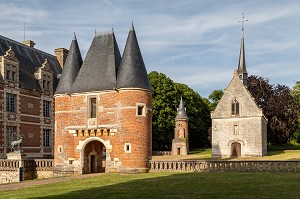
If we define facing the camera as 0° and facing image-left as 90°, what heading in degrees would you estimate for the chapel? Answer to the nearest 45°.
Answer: approximately 0°

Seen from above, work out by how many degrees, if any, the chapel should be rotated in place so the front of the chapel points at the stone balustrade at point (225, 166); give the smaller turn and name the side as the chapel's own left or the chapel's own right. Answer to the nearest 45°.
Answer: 0° — it already faces it

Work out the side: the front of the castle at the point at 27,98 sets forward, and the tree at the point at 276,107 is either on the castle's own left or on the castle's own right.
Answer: on the castle's own left

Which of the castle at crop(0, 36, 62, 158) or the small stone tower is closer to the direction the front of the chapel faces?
the castle

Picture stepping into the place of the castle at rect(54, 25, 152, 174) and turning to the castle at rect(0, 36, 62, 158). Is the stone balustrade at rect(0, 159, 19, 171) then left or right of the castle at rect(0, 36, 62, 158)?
left
